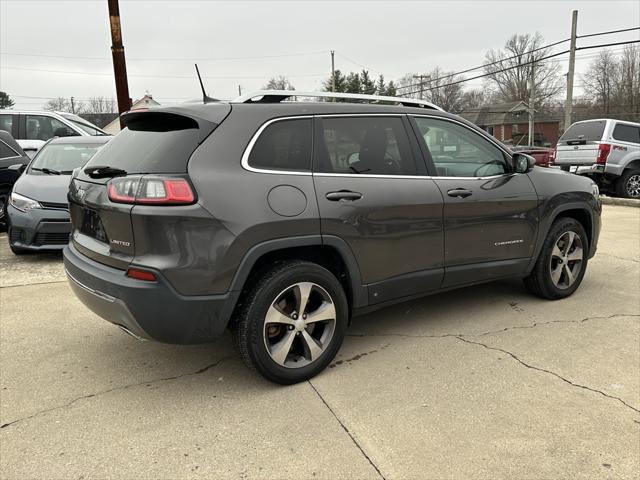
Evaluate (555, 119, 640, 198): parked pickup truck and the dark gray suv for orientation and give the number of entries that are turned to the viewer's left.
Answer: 0

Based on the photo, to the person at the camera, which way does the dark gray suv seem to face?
facing away from the viewer and to the right of the viewer

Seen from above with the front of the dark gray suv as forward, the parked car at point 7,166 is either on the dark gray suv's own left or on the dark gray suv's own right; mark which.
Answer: on the dark gray suv's own left

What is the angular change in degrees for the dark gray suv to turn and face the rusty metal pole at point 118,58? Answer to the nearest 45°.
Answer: approximately 90° to its left

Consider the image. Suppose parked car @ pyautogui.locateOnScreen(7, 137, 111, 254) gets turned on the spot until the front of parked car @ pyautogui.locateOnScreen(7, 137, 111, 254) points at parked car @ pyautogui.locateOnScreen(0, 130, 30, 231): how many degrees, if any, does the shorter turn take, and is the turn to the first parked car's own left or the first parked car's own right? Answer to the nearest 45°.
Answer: approximately 135° to the first parked car's own right

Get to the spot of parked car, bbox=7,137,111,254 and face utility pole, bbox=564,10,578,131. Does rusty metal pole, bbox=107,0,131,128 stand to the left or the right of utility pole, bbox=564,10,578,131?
left

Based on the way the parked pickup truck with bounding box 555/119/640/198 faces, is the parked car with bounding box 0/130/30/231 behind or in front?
behind

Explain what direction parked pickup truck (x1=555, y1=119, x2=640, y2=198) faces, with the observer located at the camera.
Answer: facing away from the viewer and to the right of the viewer

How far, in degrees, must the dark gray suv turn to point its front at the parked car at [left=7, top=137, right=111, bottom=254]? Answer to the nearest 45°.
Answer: approximately 90° to its left

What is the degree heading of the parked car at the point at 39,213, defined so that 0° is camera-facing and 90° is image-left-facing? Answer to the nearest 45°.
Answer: approximately 45°
